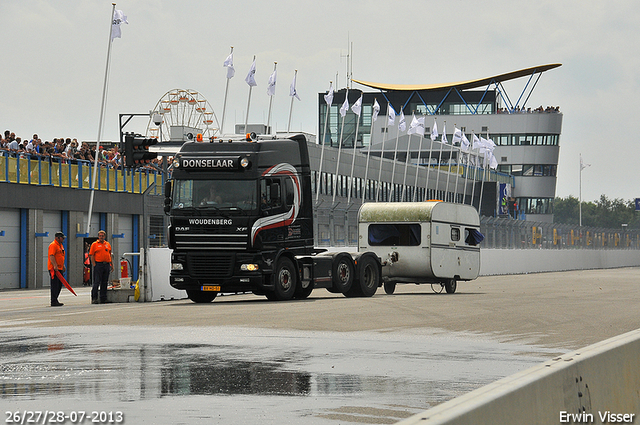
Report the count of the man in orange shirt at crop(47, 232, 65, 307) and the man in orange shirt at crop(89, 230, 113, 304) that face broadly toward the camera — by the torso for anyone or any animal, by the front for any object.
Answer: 1

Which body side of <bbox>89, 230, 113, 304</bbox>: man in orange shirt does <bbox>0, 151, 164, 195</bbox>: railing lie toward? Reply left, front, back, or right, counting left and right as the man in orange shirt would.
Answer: back

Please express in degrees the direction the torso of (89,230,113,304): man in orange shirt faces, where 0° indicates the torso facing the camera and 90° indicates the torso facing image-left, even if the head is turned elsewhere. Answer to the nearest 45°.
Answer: approximately 0°

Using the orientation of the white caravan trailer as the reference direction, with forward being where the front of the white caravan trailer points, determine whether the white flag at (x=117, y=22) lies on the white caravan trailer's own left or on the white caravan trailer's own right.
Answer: on the white caravan trailer's own right

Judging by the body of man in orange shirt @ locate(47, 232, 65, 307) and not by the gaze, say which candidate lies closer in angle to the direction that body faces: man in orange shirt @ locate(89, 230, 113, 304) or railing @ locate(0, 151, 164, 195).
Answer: the man in orange shirt

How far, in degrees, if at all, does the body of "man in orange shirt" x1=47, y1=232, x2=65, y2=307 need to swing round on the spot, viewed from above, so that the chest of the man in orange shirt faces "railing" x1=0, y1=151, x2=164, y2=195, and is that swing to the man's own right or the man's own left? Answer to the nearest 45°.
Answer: approximately 90° to the man's own left

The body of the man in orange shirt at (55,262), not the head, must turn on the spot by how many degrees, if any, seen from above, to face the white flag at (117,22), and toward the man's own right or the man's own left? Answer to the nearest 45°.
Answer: approximately 90° to the man's own left

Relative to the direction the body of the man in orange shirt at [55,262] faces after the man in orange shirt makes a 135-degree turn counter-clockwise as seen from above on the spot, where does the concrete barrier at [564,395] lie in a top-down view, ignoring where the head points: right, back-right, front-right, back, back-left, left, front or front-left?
back-left

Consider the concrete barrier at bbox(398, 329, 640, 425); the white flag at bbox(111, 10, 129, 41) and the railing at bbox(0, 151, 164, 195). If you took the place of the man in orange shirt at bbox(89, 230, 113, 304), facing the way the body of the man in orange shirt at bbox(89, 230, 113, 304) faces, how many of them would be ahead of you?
1

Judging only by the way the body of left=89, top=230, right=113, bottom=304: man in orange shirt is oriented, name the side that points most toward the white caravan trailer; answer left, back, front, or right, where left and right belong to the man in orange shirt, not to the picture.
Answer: left

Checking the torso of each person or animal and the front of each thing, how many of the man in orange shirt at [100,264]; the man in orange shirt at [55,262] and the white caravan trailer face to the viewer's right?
1

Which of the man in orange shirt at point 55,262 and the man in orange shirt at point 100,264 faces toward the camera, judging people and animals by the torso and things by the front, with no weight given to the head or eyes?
the man in orange shirt at point 100,264

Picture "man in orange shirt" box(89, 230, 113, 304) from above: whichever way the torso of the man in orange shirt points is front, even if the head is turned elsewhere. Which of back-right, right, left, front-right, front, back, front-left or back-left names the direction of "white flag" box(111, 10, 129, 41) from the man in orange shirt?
back

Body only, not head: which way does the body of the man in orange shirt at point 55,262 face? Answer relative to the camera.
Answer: to the viewer's right

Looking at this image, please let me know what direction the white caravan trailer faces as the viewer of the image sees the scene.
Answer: facing the viewer and to the left of the viewer

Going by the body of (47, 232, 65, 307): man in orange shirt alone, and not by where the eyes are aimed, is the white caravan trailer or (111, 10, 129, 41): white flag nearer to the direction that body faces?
the white caravan trailer
